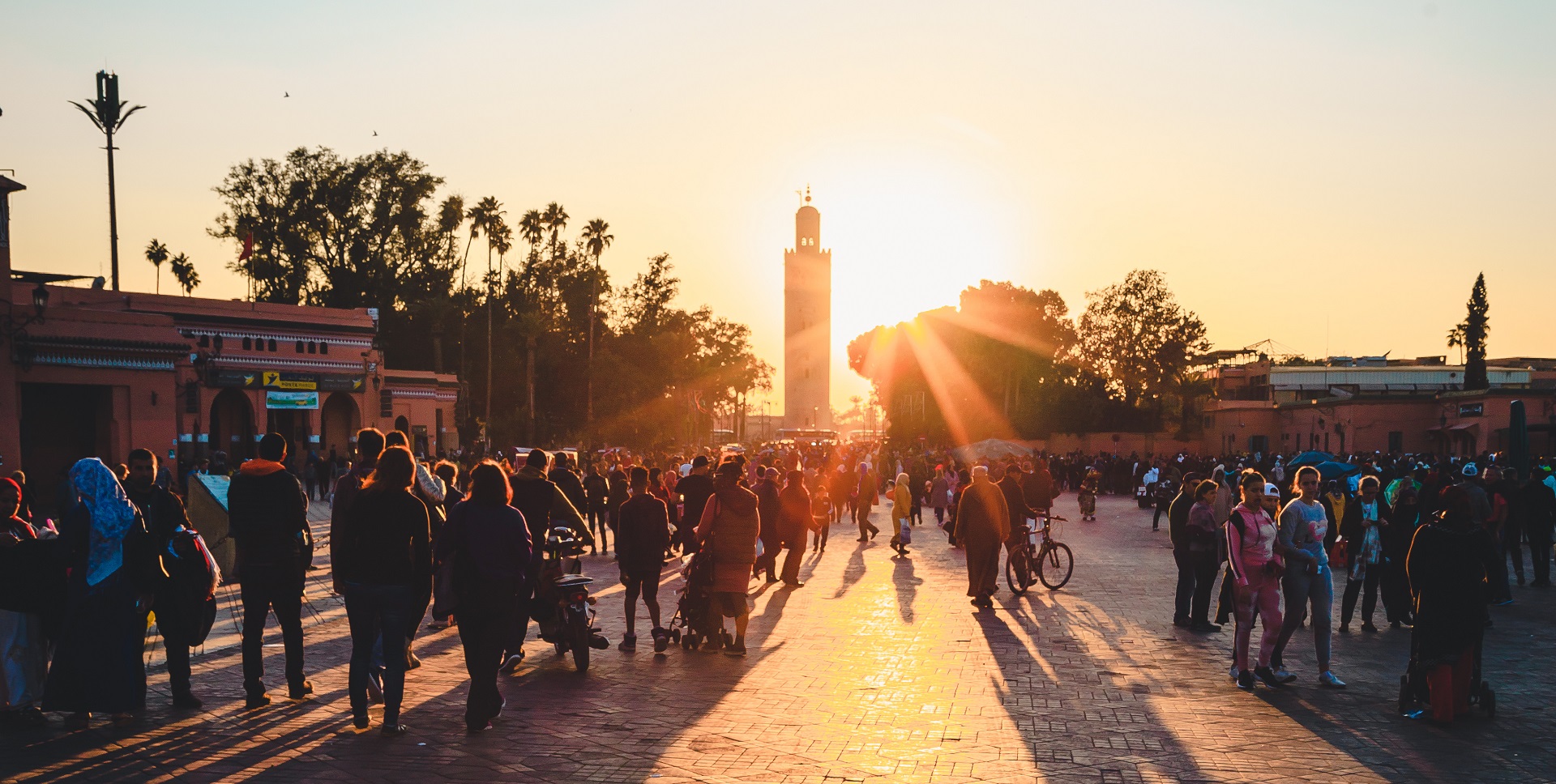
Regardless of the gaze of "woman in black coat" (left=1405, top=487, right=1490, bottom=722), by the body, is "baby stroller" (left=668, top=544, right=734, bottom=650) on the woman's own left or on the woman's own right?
on the woman's own left

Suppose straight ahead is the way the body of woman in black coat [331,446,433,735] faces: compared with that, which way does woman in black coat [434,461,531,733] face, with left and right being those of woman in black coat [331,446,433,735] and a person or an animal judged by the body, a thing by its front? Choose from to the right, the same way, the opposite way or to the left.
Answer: the same way

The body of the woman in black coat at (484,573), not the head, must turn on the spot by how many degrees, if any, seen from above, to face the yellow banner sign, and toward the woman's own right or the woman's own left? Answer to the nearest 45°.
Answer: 0° — they already face it

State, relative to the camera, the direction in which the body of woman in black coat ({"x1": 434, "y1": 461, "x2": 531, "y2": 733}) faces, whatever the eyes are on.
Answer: away from the camera

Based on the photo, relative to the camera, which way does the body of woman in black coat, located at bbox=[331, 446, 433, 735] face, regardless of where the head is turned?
away from the camera

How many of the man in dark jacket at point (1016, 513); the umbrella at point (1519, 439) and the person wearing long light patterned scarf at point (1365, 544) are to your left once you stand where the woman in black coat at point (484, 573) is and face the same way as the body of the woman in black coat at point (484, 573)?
0

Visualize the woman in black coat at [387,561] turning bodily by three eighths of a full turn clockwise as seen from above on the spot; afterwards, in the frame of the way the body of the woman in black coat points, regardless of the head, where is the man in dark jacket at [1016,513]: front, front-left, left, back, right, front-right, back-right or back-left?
left

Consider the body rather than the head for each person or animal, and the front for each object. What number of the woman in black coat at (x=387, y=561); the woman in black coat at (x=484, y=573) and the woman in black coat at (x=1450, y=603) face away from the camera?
3

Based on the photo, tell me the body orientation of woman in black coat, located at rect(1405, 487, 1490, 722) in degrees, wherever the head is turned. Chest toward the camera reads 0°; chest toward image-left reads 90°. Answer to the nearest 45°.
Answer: approximately 180°

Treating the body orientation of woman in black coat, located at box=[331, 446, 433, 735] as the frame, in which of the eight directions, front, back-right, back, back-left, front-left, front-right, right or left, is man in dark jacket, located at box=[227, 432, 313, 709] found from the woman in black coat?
front-left

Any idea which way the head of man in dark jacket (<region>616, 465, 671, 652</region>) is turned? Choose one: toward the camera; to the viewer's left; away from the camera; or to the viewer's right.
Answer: away from the camera

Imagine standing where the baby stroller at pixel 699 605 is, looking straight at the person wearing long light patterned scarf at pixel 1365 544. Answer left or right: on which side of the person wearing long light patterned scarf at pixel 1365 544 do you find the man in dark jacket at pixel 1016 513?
left

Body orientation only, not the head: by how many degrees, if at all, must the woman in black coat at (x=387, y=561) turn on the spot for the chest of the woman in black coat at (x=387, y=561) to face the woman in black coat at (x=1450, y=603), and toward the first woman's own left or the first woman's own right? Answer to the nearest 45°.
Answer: approximately 90° to the first woman's own right

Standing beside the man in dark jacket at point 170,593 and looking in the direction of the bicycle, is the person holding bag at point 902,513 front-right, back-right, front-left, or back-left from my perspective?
front-left

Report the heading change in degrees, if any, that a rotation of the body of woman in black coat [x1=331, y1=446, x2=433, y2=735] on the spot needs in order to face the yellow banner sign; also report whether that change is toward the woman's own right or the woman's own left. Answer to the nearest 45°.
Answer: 0° — they already face it

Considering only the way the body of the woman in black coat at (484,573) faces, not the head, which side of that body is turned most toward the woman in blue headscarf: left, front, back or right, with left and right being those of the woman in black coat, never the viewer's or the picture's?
left

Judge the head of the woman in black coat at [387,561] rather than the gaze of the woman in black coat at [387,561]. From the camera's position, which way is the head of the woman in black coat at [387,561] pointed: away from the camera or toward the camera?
away from the camera

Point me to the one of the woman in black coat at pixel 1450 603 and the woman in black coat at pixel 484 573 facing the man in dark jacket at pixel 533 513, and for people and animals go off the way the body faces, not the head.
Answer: the woman in black coat at pixel 484 573

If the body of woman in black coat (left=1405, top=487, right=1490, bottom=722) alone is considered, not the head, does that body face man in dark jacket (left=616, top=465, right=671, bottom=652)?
no
